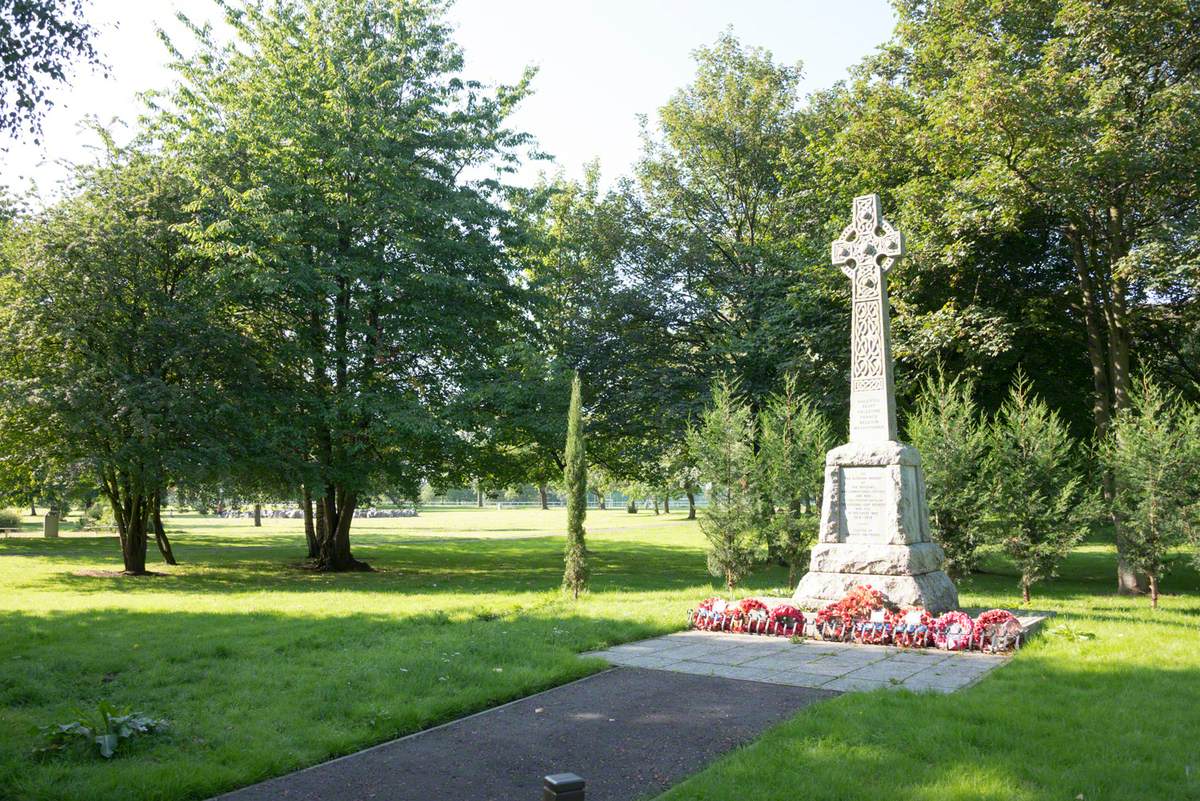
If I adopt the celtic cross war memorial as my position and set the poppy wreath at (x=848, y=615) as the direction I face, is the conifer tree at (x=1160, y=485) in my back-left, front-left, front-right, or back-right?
back-left

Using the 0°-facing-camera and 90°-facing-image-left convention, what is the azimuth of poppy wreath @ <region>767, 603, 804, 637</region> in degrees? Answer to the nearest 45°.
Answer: approximately 0°

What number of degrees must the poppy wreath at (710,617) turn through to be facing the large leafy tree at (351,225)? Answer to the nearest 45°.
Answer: approximately 135° to its right

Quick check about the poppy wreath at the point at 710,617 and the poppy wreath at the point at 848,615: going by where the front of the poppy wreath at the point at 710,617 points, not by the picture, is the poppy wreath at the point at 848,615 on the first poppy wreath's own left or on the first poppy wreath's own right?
on the first poppy wreath's own left

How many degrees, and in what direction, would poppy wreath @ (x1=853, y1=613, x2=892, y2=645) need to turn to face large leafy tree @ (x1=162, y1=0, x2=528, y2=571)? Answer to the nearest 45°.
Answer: approximately 135° to its right

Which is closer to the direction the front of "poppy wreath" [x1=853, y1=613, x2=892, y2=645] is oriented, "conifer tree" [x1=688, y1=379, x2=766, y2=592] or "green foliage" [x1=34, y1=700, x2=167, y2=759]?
the green foliage

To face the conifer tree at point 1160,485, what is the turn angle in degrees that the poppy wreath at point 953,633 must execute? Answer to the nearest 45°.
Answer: approximately 135° to its left

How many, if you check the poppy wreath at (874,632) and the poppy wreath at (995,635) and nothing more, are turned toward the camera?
2

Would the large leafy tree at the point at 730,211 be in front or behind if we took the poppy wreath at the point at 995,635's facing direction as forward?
behind
